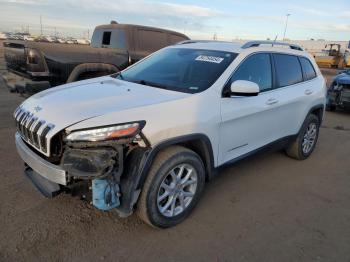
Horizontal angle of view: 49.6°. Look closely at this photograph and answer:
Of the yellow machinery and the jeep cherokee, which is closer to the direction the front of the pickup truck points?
the yellow machinery

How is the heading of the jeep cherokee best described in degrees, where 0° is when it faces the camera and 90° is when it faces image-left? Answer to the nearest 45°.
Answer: approximately 45°

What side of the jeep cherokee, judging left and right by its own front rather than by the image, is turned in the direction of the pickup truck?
right

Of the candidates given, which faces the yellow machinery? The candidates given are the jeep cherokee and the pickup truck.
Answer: the pickup truck

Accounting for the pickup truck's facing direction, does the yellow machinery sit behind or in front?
in front

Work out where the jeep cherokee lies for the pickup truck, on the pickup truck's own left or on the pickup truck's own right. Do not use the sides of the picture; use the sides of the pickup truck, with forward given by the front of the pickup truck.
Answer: on the pickup truck's own right

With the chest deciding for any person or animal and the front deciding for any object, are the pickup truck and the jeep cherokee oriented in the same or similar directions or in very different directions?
very different directions

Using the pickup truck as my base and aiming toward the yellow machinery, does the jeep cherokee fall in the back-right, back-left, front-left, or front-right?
back-right

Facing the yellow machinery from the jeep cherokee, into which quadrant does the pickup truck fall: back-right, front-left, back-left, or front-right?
front-left

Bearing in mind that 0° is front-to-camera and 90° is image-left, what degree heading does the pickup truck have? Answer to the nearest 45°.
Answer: approximately 225°

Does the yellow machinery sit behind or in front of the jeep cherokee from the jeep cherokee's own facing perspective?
behind

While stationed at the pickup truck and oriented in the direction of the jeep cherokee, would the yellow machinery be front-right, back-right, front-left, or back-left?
back-left
